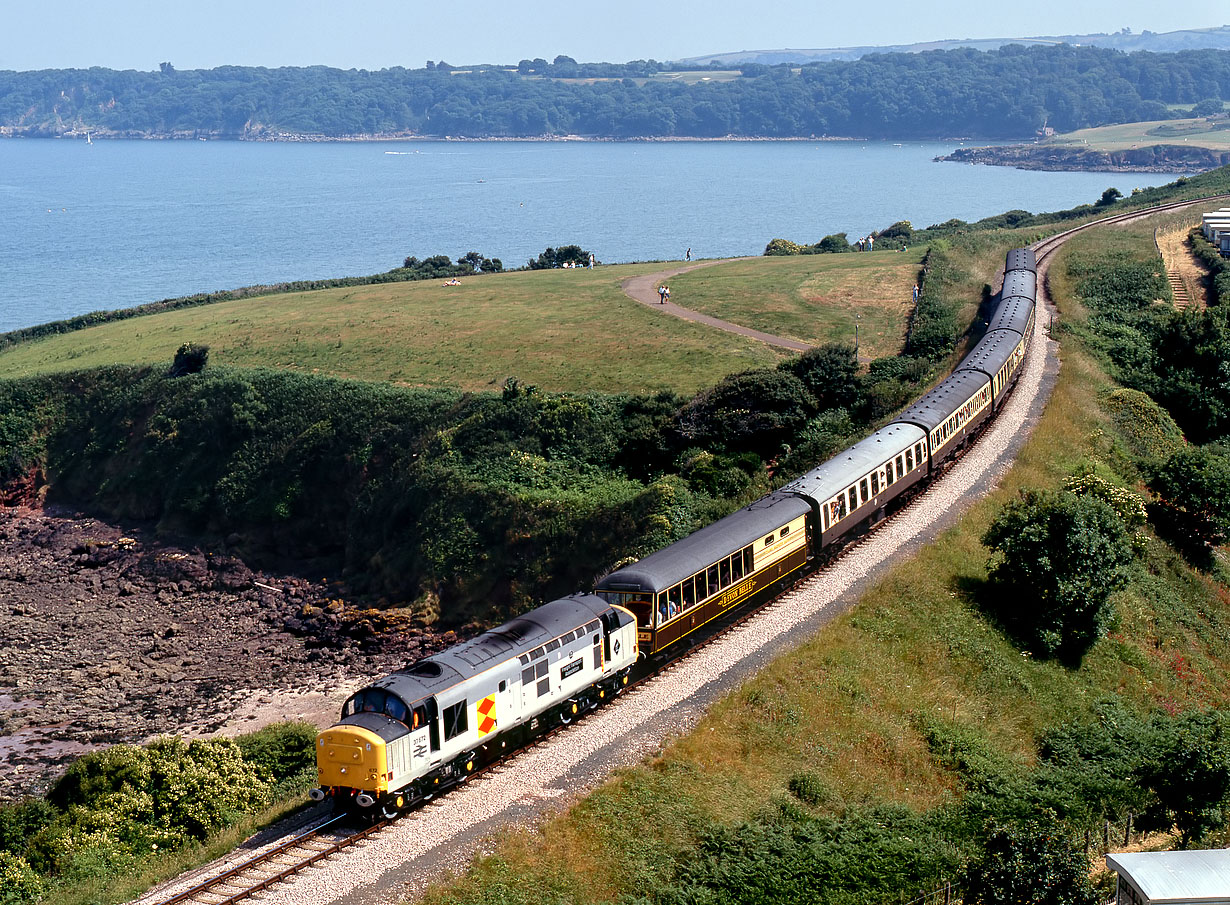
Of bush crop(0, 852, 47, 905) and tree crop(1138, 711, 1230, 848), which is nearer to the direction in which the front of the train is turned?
the bush

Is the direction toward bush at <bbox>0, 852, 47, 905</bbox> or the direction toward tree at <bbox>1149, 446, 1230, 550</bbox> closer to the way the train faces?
the bush

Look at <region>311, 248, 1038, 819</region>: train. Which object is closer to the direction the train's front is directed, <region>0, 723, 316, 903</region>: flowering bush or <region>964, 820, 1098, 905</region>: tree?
the flowering bush

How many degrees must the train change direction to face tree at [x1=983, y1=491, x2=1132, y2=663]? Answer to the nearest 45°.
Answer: approximately 180°

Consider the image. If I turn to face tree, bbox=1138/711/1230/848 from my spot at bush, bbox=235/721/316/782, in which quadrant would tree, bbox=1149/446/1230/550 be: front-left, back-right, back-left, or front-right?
front-left

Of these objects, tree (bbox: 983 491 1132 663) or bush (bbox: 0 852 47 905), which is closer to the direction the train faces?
the bush

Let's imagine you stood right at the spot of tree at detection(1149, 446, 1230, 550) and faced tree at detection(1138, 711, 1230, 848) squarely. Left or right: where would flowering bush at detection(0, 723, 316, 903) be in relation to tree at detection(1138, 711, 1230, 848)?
right

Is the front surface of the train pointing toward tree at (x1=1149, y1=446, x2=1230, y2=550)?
no

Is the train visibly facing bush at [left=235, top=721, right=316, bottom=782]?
no

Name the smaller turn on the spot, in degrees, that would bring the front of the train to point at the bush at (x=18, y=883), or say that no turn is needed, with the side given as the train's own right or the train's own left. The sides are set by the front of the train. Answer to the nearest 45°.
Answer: approximately 45° to the train's own right

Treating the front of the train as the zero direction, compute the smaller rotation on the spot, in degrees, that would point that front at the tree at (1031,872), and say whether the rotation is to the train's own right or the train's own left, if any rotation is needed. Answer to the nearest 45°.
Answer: approximately 90° to the train's own left

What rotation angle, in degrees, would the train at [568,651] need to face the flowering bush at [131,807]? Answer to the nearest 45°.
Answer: approximately 45° to its right

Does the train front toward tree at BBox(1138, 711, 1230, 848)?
no

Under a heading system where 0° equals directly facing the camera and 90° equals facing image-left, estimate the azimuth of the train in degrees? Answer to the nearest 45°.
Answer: approximately 45°
